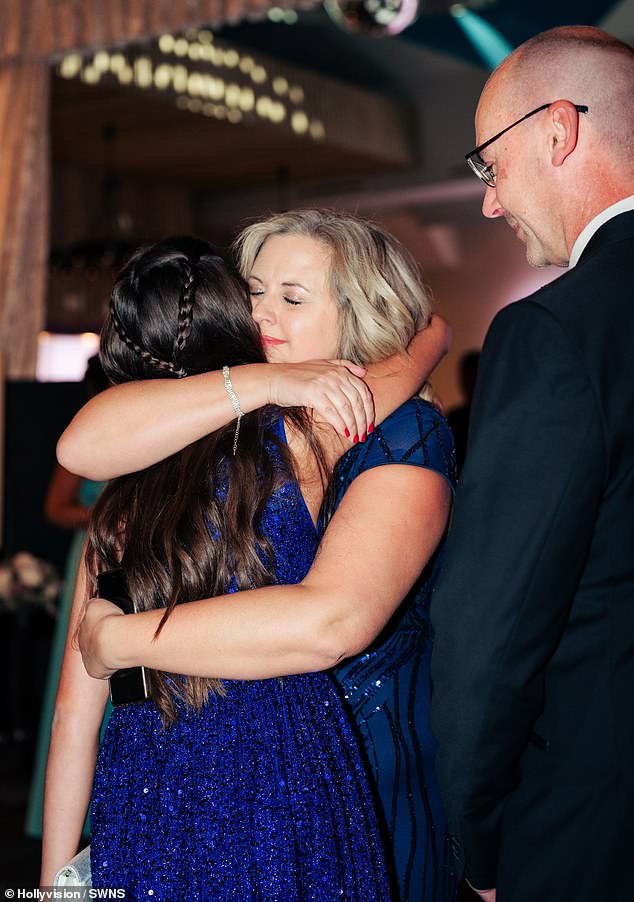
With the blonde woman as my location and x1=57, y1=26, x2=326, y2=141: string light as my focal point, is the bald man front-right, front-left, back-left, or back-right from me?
back-right

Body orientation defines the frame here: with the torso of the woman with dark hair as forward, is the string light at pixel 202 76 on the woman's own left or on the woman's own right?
on the woman's own left

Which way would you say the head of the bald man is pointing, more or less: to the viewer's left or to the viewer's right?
to the viewer's left

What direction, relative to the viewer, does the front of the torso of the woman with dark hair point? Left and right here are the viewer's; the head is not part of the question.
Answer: facing away from the viewer and to the right of the viewer
